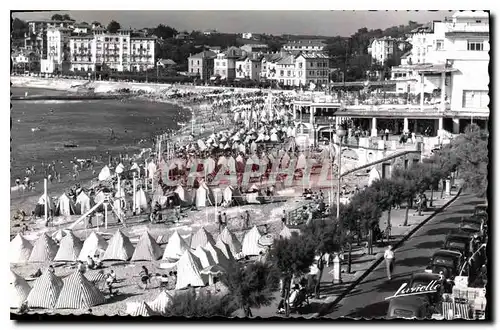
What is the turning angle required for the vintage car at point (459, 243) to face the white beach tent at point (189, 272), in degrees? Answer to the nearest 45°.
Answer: approximately 45° to its right

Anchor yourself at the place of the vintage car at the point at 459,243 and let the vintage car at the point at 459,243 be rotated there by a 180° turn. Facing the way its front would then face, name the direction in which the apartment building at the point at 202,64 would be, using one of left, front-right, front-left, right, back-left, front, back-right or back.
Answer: left

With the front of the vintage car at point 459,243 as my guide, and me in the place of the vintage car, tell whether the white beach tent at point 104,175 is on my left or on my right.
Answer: on my right

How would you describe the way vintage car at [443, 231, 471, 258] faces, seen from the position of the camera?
facing the viewer and to the left of the viewer

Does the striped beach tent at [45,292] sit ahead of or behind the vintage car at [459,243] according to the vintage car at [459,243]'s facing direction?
ahead

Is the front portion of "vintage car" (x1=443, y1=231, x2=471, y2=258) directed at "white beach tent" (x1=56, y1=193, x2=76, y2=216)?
no

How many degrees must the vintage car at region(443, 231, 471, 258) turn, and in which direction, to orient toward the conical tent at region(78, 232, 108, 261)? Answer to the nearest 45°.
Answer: approximately 45° to its right

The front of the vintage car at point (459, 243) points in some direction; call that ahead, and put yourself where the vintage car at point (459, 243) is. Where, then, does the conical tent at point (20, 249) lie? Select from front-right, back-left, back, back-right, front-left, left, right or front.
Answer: front-right

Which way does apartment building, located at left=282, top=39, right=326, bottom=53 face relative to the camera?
toward the camera

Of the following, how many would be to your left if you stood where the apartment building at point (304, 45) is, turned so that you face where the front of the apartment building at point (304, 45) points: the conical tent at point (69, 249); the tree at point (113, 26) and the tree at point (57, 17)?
0
